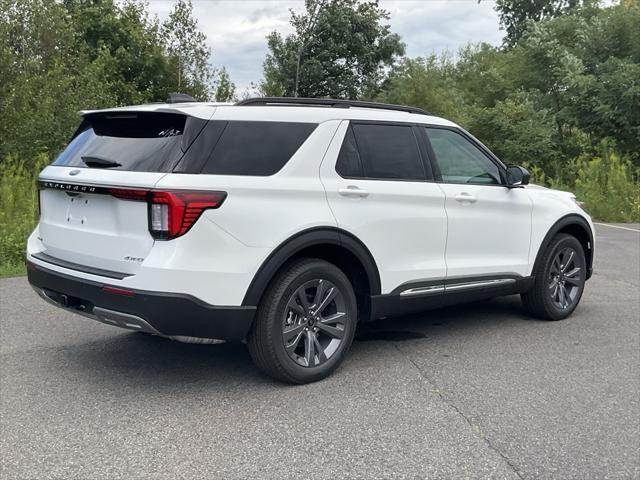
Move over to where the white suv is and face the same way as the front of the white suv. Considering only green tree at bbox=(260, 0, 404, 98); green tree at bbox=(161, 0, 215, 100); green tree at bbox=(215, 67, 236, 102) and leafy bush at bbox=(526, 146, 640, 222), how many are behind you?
0

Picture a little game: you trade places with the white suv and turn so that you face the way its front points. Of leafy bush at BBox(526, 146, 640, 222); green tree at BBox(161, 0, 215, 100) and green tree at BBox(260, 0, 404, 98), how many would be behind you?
0

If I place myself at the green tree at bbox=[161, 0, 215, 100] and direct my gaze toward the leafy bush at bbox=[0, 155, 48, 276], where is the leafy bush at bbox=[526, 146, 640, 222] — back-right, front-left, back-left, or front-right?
front-left

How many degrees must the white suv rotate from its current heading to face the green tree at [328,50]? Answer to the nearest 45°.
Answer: approximately 45° to its left

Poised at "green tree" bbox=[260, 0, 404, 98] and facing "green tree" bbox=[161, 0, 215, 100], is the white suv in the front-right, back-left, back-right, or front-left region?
front-left

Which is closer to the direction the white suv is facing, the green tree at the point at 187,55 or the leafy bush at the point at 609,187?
the leafy bush

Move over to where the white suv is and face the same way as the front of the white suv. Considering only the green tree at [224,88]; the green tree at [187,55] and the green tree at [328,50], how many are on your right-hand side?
0

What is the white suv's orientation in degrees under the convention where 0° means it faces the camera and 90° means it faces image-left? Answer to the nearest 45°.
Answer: approximately 225°

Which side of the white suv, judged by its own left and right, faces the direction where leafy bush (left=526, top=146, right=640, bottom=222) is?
front

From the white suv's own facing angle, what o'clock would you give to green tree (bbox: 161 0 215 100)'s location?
The green tree is roughly at 10 o'clock from the white suv.

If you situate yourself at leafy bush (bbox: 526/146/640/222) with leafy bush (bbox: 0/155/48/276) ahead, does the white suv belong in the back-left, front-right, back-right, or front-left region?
front-left

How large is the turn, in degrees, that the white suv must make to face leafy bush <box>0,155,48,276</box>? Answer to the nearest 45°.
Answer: approximately 90° to its left

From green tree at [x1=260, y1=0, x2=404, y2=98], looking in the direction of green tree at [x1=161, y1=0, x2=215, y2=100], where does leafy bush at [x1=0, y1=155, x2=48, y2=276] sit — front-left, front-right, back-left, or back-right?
front-left

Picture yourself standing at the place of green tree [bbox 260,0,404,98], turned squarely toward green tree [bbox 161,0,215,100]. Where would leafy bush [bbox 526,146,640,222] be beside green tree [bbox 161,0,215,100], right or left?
left

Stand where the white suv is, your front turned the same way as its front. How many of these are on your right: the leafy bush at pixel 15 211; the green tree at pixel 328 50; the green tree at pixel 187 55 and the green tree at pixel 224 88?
0

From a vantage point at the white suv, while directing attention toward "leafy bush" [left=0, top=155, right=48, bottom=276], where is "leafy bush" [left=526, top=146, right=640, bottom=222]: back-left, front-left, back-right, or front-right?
front-right

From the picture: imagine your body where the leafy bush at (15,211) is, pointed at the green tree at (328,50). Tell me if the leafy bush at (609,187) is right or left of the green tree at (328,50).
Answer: right

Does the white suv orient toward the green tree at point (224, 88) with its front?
no

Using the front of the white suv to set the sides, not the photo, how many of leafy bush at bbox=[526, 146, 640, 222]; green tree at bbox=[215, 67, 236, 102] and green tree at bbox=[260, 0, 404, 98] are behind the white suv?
0
